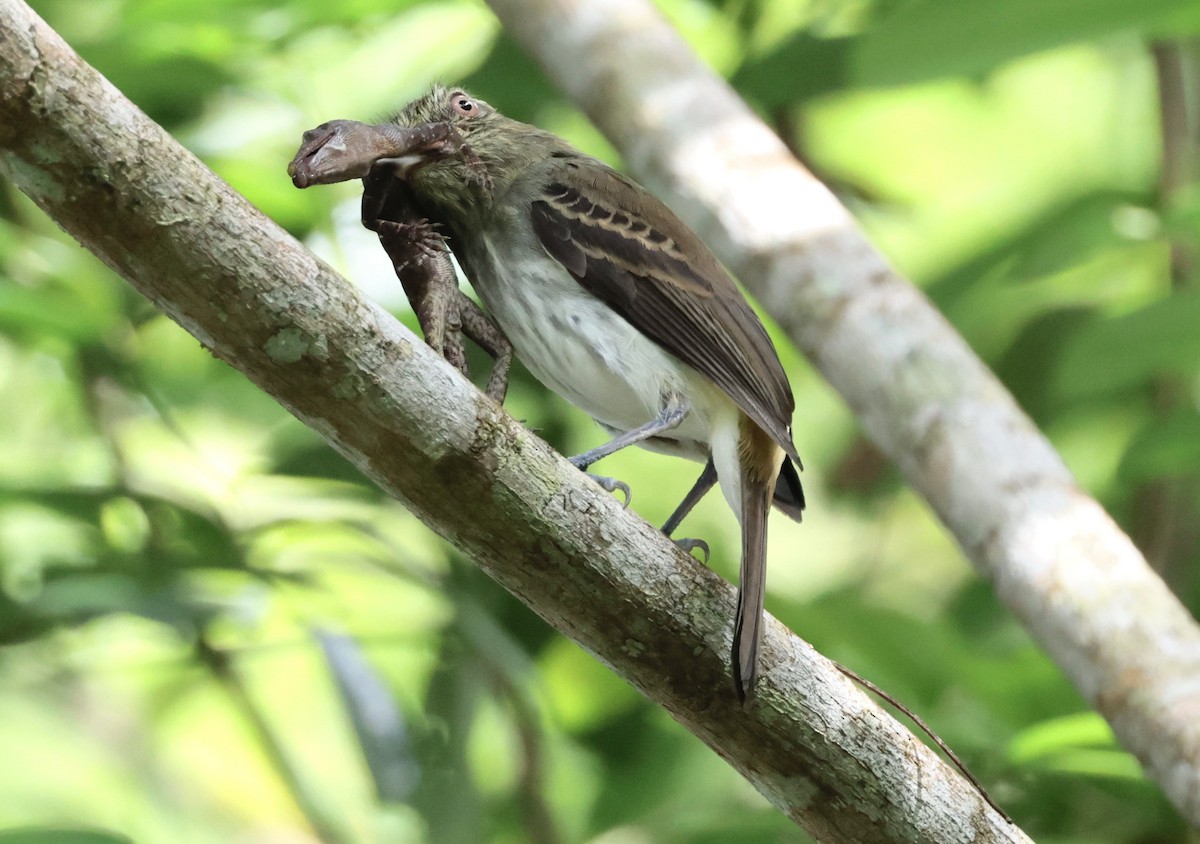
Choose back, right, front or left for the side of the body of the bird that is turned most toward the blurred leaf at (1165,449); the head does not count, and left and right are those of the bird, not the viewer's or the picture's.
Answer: back

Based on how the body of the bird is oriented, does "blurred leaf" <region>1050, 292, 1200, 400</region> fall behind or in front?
behind

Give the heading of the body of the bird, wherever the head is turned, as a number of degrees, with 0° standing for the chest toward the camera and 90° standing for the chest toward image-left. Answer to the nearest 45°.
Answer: approximately 90°
